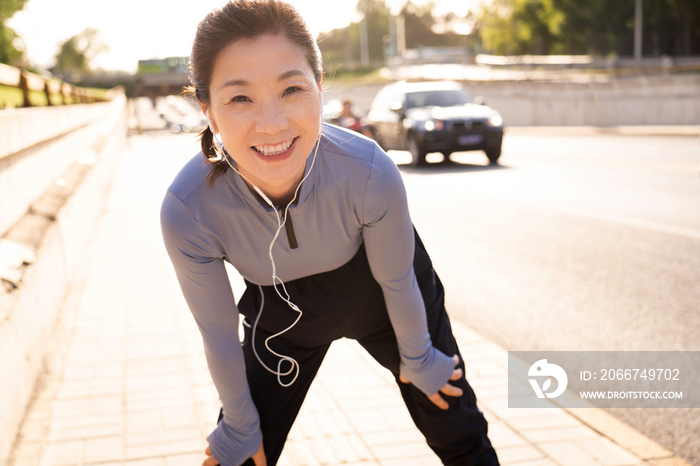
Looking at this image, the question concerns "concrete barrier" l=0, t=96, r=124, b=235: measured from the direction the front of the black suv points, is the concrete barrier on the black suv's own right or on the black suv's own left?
on the black suv's own right

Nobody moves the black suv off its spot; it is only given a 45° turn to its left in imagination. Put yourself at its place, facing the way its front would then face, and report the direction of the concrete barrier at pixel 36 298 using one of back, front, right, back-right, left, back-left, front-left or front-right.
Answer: right

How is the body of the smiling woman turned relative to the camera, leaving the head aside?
toward the camera

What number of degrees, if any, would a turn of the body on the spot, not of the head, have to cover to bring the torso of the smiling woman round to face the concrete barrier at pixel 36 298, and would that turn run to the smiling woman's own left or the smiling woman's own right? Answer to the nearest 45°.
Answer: approximately 135° to the smiling woman's own right

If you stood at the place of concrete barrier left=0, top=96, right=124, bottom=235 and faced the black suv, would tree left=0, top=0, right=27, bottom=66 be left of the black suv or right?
left

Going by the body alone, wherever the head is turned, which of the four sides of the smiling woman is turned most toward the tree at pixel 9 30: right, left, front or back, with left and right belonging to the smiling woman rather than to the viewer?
back

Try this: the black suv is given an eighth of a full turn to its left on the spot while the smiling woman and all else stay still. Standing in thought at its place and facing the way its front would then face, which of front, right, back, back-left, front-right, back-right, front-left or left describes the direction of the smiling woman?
right

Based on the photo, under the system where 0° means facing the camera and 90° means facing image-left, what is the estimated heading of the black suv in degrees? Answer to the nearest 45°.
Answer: approximately 315°

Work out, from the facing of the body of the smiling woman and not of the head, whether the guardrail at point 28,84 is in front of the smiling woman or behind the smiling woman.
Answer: behind
